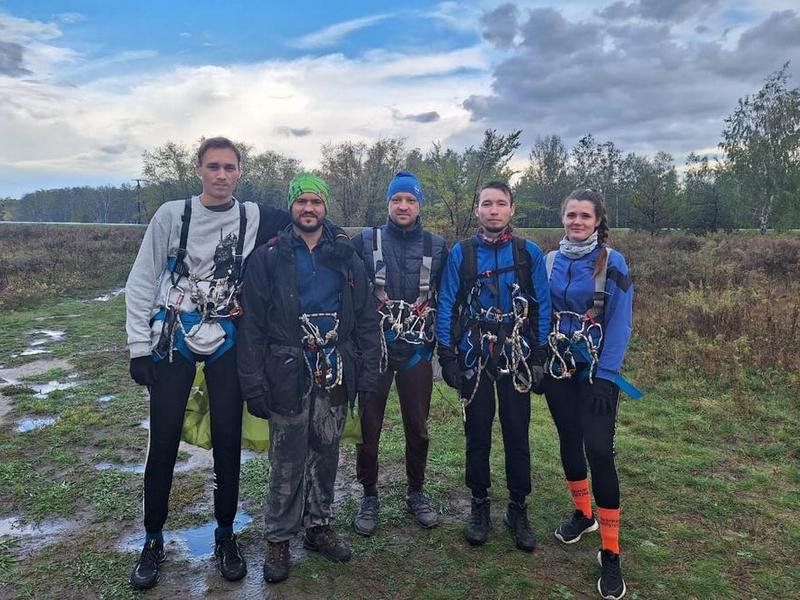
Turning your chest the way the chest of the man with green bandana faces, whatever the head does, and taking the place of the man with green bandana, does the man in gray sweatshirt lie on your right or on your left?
on your right

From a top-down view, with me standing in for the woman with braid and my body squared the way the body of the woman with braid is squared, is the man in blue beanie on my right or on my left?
on my right

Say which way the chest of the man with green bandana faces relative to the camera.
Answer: toward the camera

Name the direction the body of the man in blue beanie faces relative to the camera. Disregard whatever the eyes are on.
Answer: toward the camera

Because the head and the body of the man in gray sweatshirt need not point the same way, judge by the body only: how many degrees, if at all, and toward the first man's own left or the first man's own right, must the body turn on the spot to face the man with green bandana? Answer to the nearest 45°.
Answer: approximately 90° to the first man's own left

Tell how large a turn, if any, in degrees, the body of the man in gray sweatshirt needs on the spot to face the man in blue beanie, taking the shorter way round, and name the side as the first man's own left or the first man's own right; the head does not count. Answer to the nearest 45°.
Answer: approximately 90° to the first man's own left

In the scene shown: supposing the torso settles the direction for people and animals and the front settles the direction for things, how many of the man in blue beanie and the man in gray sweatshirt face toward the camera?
2

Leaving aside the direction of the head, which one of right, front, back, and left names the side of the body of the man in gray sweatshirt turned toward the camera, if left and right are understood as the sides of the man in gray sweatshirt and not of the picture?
front

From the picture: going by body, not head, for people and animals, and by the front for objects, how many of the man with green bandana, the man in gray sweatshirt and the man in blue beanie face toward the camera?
3

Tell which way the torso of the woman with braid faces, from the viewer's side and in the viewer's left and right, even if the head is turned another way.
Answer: facing the viewer and to the left of the viewer
